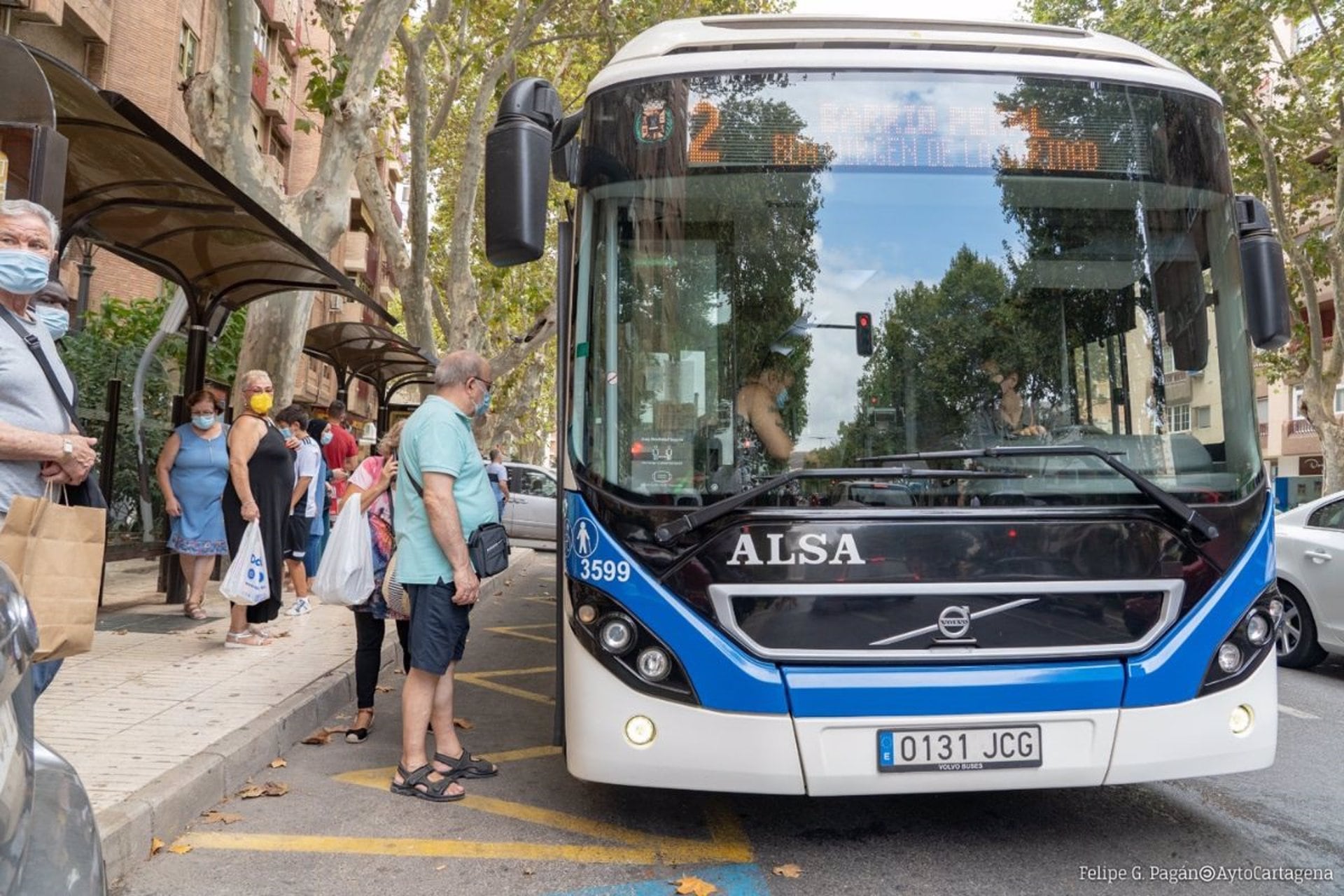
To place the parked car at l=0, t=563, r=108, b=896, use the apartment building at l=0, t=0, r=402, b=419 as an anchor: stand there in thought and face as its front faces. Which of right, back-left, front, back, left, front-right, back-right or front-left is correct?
front-right

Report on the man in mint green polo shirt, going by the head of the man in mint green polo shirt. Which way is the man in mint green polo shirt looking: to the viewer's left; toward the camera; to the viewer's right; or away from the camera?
to the viewer's right

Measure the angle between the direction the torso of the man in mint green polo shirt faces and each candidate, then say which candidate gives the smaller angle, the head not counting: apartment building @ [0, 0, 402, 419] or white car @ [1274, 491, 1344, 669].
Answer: the white car

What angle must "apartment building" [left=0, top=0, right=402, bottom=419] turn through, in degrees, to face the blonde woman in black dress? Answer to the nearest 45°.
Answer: approximately 45° to its right

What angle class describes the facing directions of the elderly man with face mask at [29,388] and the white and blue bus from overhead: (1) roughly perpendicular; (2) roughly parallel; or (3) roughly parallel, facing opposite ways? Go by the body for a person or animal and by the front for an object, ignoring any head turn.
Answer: roughly perpendicular

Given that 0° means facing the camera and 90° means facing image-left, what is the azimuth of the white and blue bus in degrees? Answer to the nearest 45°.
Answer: approximately 0°

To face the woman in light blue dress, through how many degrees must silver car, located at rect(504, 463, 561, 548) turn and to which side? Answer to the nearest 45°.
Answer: approximately 90° to its right

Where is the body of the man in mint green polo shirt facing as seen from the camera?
to the viewer's right

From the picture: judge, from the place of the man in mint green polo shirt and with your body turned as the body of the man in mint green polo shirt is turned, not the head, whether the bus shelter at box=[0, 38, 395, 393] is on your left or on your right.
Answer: on your left
